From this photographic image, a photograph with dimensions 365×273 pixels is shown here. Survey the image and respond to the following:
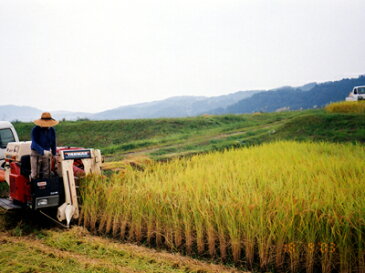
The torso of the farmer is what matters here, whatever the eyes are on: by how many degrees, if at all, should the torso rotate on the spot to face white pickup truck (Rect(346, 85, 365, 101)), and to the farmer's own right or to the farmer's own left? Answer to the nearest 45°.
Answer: approximately 90° to the farmer's own left

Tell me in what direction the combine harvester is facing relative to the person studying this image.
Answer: facing the viewer and to the right of the viewer

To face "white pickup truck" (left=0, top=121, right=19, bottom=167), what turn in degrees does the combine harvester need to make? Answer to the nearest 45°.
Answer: approximately 135° to its left

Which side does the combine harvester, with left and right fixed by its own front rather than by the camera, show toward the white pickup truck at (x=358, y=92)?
left
